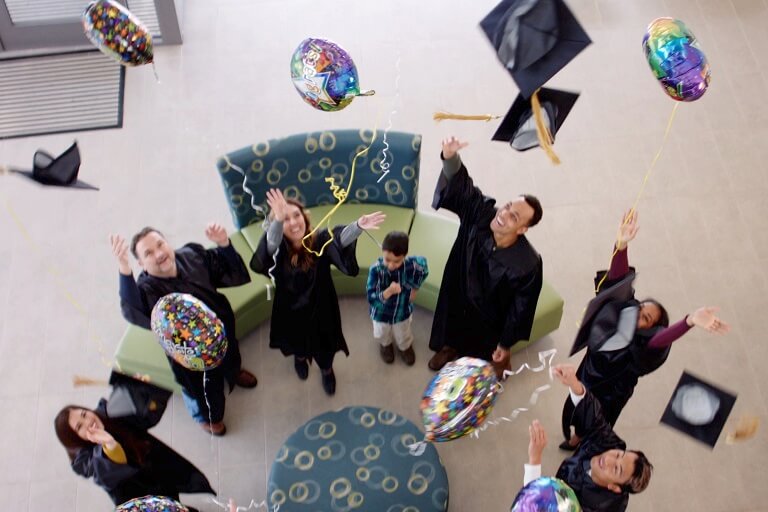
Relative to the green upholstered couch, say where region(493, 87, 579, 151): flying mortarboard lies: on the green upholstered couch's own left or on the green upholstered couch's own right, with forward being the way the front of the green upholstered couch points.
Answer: on the green upholstered couch's own left

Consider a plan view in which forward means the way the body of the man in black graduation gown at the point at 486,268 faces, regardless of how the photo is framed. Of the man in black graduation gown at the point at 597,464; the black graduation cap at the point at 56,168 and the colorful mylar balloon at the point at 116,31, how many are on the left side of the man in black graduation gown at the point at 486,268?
1

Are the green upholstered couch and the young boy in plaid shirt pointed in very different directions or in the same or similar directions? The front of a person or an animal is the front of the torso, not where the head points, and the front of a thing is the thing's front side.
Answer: same or similar directions

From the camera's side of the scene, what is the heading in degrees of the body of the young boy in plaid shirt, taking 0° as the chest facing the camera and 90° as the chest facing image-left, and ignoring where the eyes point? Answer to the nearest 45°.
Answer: approximately 0°

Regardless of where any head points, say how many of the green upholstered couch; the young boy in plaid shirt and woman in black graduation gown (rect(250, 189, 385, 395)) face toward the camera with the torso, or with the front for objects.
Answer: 3

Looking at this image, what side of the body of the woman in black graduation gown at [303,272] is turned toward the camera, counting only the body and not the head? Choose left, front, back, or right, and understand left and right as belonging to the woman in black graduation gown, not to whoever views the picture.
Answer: front

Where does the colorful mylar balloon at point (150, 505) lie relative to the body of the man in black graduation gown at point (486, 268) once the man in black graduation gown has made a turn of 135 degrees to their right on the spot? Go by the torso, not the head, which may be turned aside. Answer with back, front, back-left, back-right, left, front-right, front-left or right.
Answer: back-left

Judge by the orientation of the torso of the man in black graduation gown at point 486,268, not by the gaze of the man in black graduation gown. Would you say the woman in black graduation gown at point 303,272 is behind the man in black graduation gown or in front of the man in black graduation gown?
in front

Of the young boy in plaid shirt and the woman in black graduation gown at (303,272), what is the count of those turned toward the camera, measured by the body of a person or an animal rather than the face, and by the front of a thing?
2

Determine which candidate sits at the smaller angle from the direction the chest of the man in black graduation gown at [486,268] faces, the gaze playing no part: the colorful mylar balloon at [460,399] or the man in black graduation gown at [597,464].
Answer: the colorful mylar balloon

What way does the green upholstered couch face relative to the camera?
toward the camera

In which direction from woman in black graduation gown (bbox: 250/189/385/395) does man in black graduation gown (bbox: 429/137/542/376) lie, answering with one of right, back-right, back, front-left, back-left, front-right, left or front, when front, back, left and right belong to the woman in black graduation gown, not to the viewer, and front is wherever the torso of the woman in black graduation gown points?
left

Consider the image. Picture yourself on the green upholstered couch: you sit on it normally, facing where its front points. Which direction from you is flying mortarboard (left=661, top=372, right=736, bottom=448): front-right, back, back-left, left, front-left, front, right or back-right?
front-left

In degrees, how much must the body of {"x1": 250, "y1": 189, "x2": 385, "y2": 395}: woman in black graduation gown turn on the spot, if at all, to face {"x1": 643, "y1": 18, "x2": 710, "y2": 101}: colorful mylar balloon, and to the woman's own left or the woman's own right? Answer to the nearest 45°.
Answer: approximately 90° to the woman's own left

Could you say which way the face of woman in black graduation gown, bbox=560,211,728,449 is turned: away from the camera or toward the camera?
toward the camera
